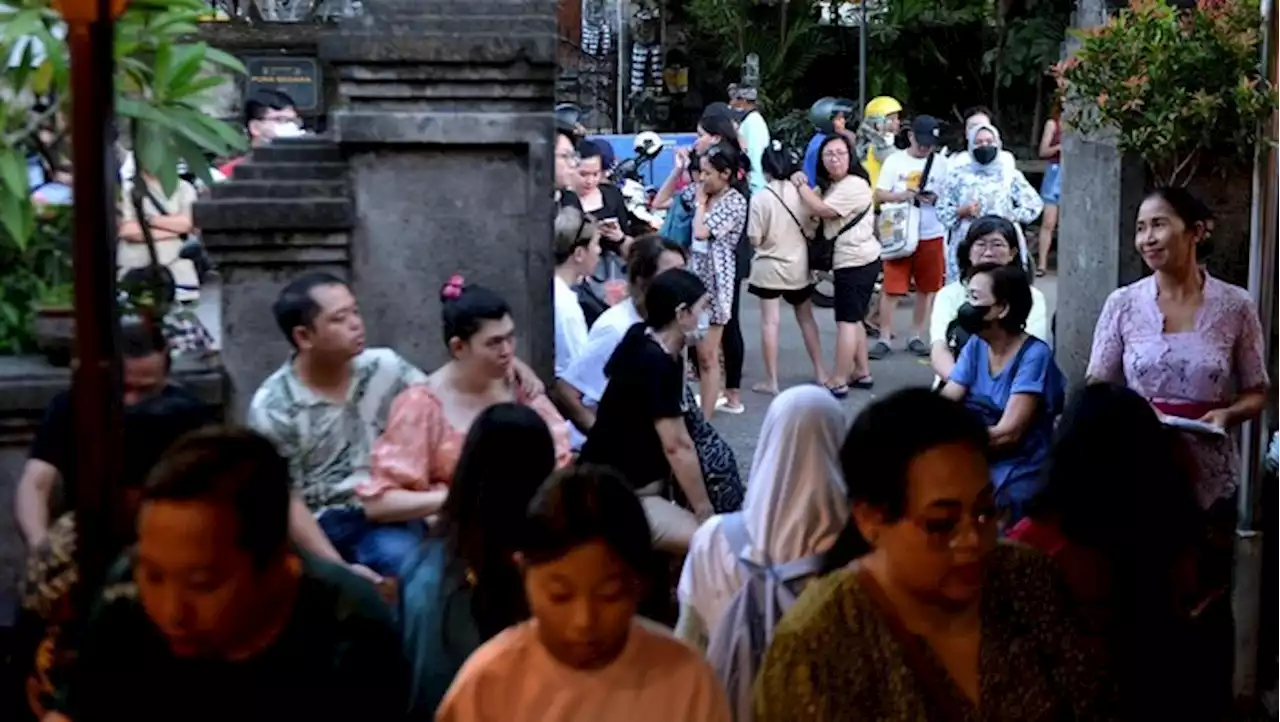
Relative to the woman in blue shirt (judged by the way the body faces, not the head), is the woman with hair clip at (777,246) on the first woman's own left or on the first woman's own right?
on the first woman's own right

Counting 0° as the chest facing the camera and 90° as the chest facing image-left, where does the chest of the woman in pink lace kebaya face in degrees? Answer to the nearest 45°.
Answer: approximately 0°

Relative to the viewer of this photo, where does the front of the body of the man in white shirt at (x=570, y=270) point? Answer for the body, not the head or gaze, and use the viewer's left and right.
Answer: facing to the right of the viewer

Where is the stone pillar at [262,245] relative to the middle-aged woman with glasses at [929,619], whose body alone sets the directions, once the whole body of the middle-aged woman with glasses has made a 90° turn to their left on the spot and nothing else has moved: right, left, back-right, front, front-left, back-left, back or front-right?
left
